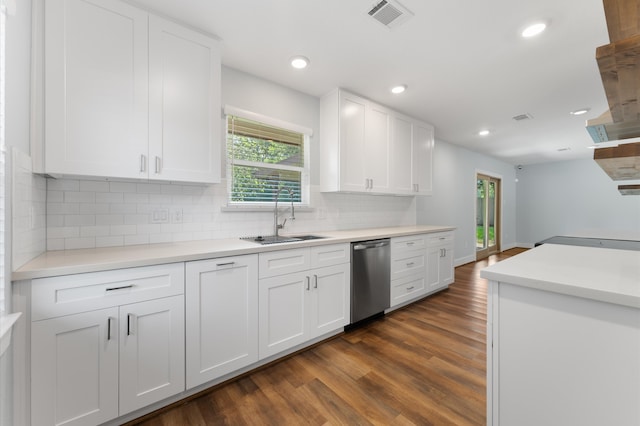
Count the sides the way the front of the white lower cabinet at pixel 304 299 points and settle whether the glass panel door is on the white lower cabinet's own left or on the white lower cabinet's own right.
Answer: on the white lower cabinet's own left

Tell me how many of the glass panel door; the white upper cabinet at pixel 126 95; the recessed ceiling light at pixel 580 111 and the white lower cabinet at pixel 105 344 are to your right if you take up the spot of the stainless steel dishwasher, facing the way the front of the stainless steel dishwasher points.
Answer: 2

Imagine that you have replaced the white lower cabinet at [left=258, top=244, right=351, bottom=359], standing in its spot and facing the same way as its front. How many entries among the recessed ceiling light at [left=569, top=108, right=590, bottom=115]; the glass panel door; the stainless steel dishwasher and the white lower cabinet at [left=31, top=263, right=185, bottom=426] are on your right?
1

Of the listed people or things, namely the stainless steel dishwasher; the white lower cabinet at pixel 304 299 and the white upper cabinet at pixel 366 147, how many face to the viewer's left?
0

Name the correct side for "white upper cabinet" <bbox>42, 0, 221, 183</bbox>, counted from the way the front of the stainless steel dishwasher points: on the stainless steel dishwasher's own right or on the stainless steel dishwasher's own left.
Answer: on the stainless steel dishwasher's own right

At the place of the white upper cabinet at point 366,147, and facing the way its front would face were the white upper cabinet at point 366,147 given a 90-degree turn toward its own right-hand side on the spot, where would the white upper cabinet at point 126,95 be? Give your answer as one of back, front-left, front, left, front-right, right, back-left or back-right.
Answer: front

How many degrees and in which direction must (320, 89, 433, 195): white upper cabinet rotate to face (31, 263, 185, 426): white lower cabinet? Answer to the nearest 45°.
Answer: approximately 90° to its right

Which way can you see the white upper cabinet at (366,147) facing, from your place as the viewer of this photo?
facing the viewer and to the right of the viewer

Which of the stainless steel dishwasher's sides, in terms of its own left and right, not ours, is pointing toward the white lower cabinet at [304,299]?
right

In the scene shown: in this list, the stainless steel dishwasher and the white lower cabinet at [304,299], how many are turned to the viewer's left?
0
